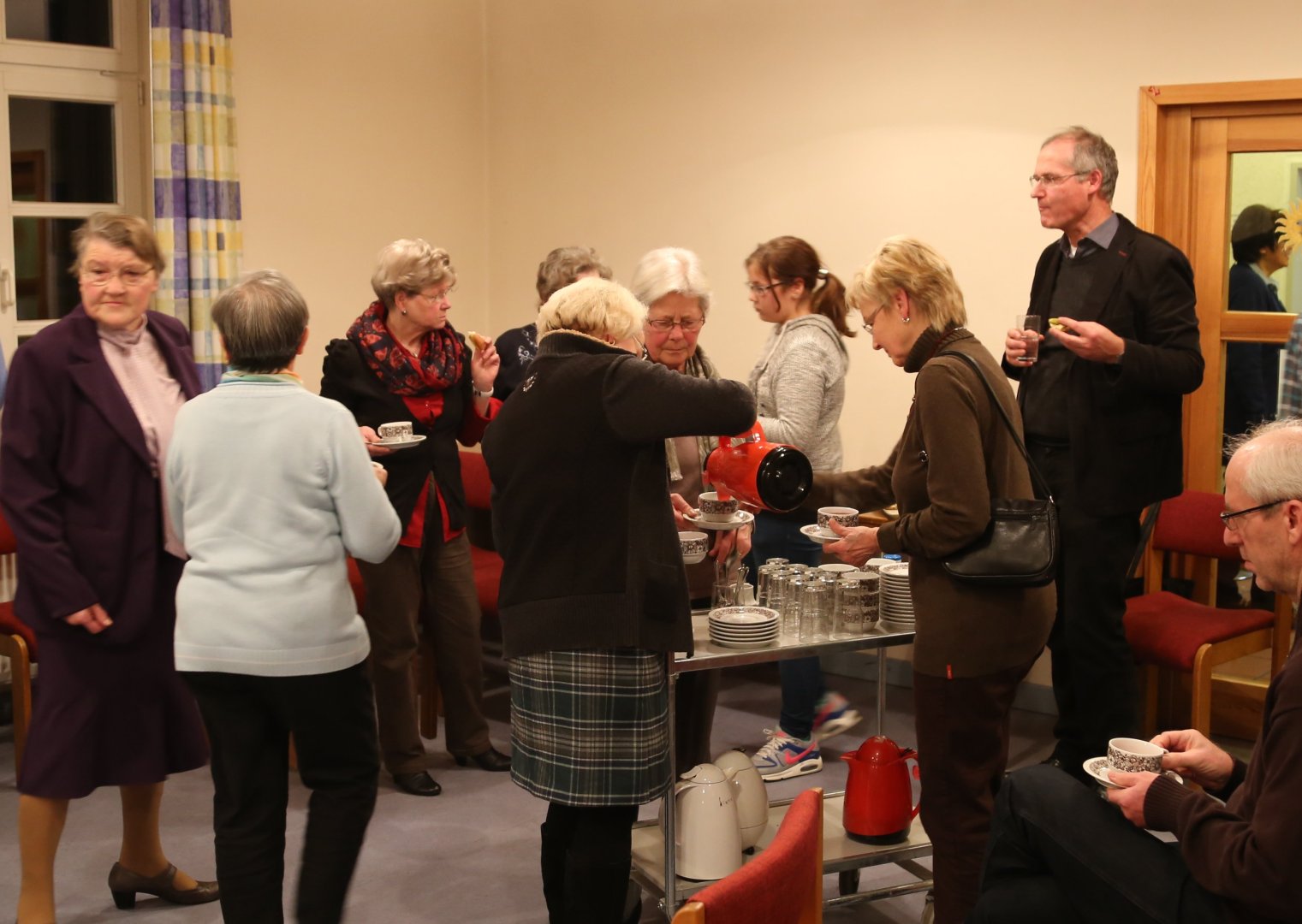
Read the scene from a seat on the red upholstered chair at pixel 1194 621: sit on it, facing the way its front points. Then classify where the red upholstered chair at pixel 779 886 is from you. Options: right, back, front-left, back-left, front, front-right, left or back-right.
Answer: front-left

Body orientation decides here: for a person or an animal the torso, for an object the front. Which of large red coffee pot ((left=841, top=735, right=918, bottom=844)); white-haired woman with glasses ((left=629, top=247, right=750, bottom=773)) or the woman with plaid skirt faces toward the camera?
the white-haired woman with glasses

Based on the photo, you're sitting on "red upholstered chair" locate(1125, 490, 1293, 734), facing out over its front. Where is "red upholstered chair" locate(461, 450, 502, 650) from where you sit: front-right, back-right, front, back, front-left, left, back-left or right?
front-right

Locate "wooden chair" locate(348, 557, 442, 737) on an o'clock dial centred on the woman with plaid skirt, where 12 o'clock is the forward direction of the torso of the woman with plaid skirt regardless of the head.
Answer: The wooden chair is roughly at 10 o'clock from the woman with plaid skirt.

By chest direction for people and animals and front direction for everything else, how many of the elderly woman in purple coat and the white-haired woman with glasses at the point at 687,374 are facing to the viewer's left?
0

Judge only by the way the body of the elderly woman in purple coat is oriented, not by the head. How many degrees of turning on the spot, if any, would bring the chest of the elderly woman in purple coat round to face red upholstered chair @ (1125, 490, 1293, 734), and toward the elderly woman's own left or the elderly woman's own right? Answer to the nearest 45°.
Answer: approximately 45° to the elderly woman's own left

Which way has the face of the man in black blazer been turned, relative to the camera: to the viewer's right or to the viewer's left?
to the viewer's left

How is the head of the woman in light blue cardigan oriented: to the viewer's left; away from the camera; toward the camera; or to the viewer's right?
away from the camera

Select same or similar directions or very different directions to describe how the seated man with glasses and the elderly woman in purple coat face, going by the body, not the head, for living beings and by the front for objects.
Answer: very different directions

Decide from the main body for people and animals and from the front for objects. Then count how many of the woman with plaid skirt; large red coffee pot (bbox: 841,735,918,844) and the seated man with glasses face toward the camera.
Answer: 0

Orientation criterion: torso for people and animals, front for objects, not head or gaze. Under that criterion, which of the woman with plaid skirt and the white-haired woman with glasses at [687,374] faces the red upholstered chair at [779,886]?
the white-haired woman with glasses

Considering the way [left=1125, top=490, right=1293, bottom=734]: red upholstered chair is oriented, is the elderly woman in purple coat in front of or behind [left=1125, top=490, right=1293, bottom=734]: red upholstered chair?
in front

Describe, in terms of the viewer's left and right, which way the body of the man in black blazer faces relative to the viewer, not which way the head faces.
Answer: facing the viewer and to the left of the viewer

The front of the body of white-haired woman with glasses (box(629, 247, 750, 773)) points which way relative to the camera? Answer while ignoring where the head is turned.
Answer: toward the camera

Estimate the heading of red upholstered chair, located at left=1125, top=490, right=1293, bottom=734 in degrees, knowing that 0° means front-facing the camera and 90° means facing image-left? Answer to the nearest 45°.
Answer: approximately 45°

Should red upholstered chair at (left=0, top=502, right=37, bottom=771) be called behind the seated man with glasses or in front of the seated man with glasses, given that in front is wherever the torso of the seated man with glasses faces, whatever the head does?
in front

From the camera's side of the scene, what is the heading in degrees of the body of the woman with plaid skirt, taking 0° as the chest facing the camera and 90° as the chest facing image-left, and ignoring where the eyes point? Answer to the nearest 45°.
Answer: approximately 225°

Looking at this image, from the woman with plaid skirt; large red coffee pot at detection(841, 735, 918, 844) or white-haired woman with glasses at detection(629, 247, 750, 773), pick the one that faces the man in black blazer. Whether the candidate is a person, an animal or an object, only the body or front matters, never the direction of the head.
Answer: the woman with plaid skirt

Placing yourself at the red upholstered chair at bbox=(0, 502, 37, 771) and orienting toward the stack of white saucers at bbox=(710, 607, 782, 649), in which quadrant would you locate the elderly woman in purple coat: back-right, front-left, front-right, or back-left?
front-right

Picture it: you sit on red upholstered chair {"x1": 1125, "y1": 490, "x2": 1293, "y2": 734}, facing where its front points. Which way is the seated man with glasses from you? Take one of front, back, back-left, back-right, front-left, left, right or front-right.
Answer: front-left
